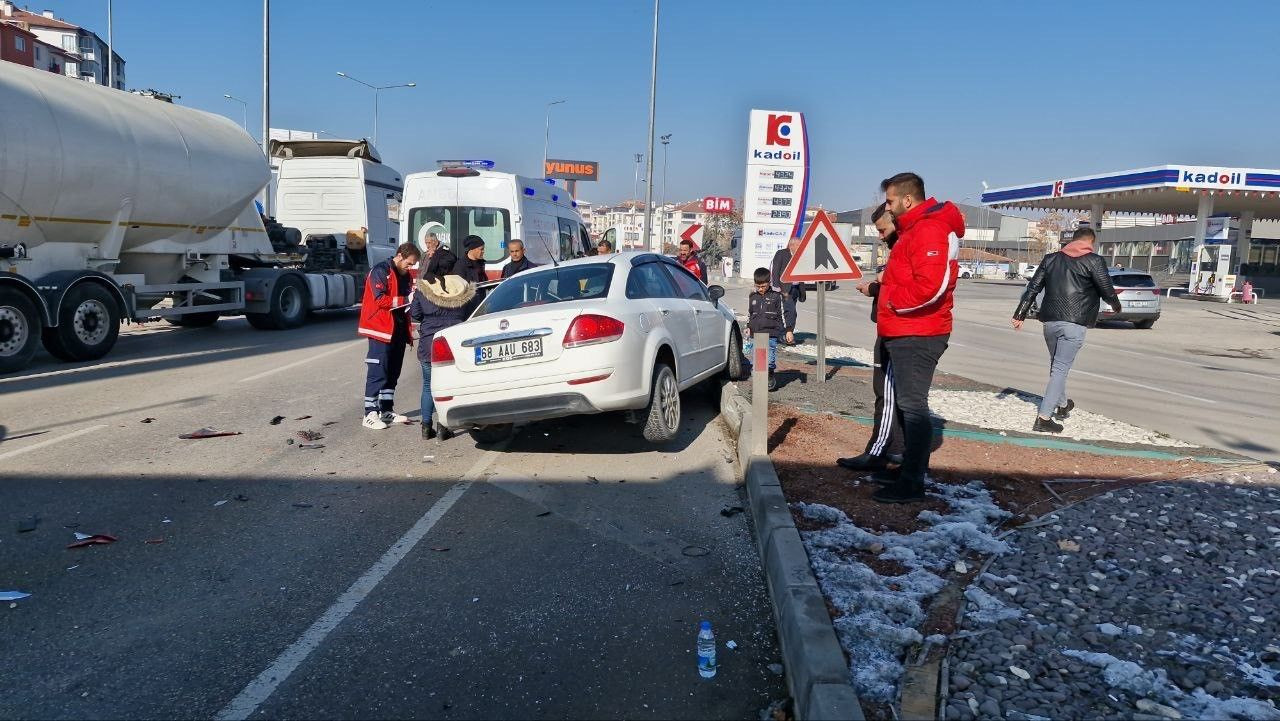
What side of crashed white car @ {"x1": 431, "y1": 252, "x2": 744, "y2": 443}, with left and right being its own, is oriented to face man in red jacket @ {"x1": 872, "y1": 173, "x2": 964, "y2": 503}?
right

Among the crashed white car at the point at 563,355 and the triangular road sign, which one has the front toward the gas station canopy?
the crashed white car

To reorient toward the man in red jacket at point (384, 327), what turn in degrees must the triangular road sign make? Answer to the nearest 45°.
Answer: approximately 45° to its right

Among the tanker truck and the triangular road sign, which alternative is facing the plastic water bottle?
the triangular road sign

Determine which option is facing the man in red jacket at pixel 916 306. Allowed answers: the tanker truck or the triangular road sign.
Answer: the triangular road sign

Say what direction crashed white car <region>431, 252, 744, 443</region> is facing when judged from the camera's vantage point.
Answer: facing away from the viewer and to the right of the viewer

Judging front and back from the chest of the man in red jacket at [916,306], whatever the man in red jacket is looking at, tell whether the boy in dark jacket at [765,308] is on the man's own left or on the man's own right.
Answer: on the man's own right

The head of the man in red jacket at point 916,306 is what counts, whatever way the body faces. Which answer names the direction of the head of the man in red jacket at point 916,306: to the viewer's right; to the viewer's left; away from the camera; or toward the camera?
to the viewer's left
